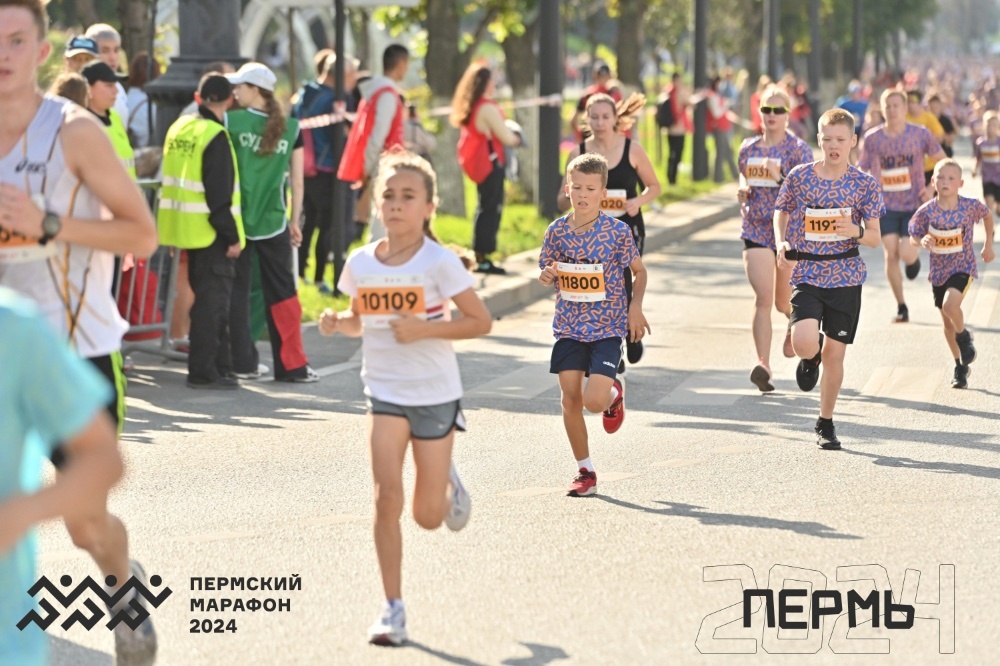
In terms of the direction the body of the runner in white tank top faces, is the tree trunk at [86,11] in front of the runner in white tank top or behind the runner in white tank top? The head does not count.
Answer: behind

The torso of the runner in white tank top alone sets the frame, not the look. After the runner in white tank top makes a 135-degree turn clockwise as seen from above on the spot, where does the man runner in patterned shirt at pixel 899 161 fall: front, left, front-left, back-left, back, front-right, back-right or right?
front-right

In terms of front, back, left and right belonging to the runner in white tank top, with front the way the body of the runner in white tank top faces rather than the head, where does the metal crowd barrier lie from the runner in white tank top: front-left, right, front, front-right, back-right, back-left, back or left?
back-right

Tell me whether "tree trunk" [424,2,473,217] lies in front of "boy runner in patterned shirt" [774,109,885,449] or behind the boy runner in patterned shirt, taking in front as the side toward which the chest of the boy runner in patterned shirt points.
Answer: behind

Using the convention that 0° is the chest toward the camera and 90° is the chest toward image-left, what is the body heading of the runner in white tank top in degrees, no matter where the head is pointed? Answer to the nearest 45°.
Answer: approximately 45°

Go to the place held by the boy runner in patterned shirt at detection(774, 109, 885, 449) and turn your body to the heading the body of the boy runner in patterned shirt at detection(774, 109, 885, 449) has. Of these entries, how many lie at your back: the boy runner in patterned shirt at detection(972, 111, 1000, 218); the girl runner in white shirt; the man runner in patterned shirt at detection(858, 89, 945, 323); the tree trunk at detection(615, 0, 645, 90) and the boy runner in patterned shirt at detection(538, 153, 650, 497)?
3

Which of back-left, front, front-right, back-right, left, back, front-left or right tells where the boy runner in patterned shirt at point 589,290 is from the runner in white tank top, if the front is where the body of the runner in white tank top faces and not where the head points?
back

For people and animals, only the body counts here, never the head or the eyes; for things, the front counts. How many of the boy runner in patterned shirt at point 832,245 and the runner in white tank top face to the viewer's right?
0
